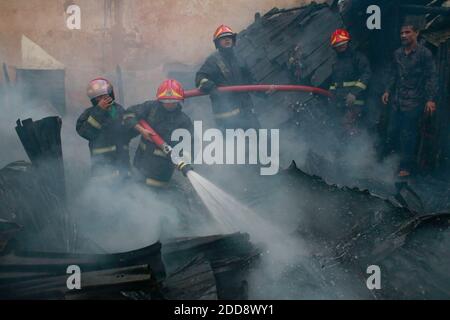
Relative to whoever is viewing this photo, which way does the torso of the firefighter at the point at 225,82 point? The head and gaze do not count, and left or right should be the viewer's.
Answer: facing the viewer

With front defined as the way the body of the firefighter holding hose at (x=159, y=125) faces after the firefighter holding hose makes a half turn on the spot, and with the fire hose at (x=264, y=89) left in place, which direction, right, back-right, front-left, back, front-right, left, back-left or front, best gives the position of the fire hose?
front-right

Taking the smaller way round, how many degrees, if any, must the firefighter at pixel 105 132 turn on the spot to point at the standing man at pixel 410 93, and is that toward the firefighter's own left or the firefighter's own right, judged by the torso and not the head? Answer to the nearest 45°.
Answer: approximately 45° to the firefighter's own left

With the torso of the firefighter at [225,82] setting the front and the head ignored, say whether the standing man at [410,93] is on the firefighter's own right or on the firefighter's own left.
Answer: on the firefighter's own left

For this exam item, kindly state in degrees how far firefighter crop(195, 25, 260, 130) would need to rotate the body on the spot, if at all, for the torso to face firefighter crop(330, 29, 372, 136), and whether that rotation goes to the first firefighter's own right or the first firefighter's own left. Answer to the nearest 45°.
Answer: approximately 90° to the first firefighter's own left

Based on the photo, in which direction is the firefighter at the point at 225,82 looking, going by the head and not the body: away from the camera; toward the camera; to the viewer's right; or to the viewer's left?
toward the camera

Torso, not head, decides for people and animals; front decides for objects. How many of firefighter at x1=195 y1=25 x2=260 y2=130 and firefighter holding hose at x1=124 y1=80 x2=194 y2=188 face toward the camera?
2

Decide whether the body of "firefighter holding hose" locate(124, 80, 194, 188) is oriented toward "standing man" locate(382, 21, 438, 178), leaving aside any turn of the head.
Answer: no

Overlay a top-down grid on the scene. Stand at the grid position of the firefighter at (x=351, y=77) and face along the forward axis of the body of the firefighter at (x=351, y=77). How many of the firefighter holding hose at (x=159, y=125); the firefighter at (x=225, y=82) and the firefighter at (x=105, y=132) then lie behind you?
0

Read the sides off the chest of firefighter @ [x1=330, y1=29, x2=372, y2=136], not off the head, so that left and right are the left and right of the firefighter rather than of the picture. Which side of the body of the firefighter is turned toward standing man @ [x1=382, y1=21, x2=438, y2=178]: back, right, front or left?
left

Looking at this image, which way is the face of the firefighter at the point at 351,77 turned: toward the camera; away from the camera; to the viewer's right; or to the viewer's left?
toward the camera

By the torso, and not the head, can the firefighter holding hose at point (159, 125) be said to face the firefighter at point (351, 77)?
no
